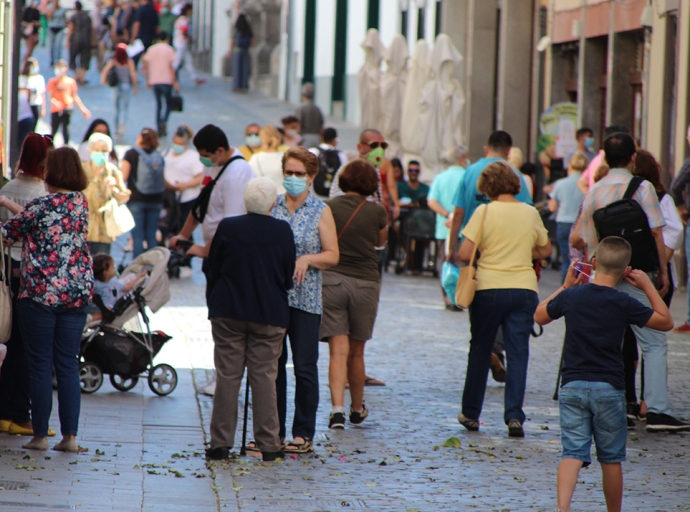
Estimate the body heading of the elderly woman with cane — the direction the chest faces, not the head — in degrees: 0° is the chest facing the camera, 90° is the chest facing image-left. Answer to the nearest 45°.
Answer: approximately 180°

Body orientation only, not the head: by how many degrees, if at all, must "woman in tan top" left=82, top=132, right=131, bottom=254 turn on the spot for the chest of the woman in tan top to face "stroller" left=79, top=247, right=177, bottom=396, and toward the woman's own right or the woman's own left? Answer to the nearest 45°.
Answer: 0° — they already face it

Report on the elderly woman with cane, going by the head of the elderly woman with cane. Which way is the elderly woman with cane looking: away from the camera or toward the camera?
away from the camera

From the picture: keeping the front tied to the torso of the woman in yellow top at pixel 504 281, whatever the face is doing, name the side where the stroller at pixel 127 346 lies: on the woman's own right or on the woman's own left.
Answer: on the woman's own left

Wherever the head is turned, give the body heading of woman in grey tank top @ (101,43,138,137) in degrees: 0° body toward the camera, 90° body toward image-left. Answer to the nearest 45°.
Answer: approximately 180°

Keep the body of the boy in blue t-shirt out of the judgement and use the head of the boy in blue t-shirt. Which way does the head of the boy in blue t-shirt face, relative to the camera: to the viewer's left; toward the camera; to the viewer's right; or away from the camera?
away from the camera

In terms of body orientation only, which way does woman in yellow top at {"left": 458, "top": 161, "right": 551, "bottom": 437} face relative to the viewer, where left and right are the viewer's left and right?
facing away from the viewer

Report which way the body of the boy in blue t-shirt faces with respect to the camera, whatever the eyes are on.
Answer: away from the camera

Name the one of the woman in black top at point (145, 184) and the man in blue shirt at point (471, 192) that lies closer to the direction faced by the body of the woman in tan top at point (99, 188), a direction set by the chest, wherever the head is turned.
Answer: the man in blue shirt

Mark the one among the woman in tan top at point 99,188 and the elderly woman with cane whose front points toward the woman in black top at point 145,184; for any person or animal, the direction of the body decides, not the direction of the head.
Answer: the elderly woman with cane
